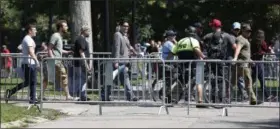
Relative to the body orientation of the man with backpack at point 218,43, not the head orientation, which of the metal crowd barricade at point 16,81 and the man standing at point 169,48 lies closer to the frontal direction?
the man standing

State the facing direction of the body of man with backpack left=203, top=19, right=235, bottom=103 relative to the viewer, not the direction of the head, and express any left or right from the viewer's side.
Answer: facing away from the viewer

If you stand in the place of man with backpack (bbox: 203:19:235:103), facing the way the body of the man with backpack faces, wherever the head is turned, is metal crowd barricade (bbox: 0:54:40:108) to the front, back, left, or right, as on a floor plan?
left

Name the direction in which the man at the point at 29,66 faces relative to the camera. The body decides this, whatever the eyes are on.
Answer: to the viewer's right
